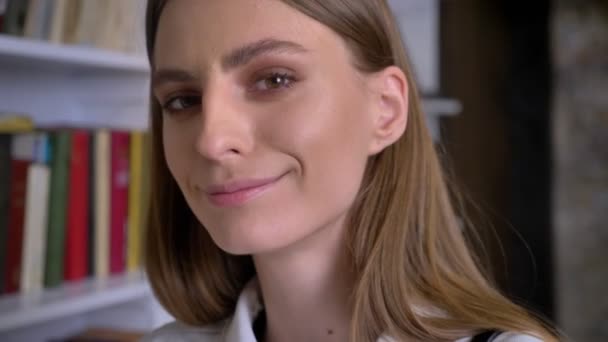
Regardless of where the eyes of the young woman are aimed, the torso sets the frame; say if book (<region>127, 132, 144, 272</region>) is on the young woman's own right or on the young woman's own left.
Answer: on the young woman's own right

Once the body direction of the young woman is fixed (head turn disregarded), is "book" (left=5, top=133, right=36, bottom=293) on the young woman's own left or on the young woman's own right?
on the young woman's own right

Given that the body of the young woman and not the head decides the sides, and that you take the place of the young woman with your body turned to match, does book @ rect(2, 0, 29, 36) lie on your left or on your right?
on your right

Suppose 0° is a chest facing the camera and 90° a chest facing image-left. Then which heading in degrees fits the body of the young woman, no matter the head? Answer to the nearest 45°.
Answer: approximately 45°

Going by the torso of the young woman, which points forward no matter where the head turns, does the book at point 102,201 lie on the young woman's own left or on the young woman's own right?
on the young woman's own right

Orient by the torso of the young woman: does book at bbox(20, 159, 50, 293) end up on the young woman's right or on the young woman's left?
on the young woman's right

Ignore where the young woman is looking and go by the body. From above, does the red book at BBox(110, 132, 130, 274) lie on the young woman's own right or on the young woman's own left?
on the young woman's own right
